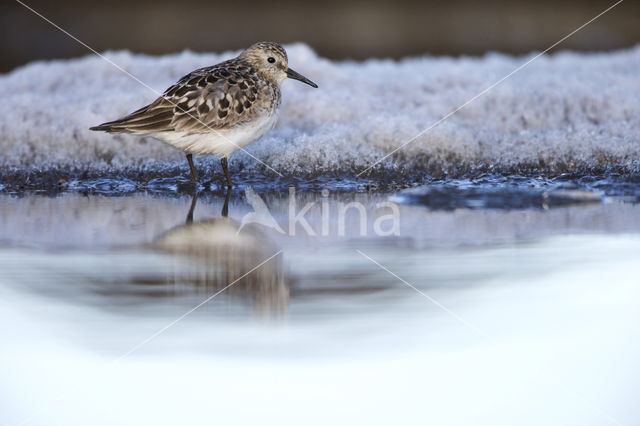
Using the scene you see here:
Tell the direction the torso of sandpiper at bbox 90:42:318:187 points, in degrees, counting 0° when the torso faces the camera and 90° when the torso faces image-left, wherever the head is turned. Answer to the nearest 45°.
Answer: approximately 270°
